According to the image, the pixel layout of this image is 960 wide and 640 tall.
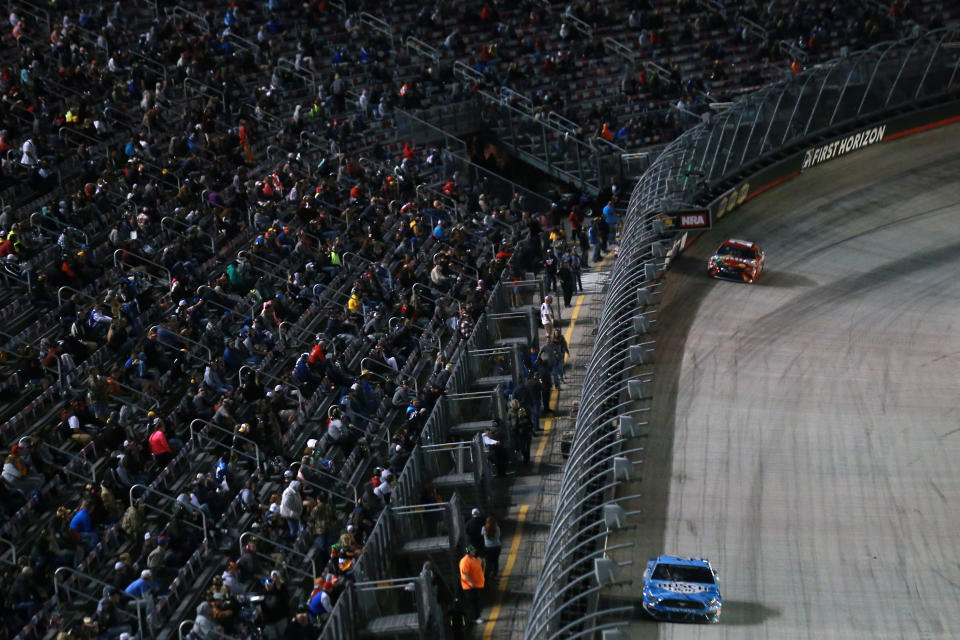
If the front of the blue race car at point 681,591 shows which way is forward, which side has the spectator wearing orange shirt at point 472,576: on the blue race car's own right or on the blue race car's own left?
on the blue race car's own right

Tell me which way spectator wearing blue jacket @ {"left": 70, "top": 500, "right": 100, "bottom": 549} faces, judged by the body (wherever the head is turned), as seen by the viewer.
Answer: to the viewer's right

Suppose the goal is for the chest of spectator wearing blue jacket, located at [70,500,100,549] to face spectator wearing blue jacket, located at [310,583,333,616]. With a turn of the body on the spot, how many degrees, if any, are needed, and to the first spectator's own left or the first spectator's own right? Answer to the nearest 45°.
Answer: approximately 45° to the first spectator's own right

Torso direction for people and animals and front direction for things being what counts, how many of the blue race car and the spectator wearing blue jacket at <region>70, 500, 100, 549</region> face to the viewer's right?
1

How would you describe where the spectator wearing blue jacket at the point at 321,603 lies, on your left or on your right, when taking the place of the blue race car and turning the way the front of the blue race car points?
on your right

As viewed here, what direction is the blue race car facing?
toward the camera

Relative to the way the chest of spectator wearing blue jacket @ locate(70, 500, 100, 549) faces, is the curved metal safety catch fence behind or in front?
in front
